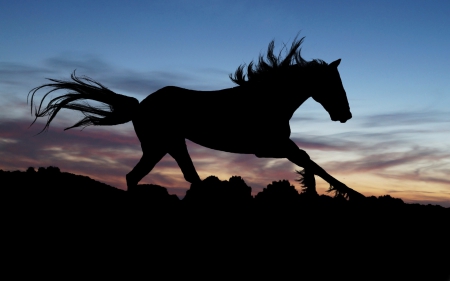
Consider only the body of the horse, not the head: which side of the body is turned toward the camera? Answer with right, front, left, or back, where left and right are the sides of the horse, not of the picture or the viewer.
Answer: right
